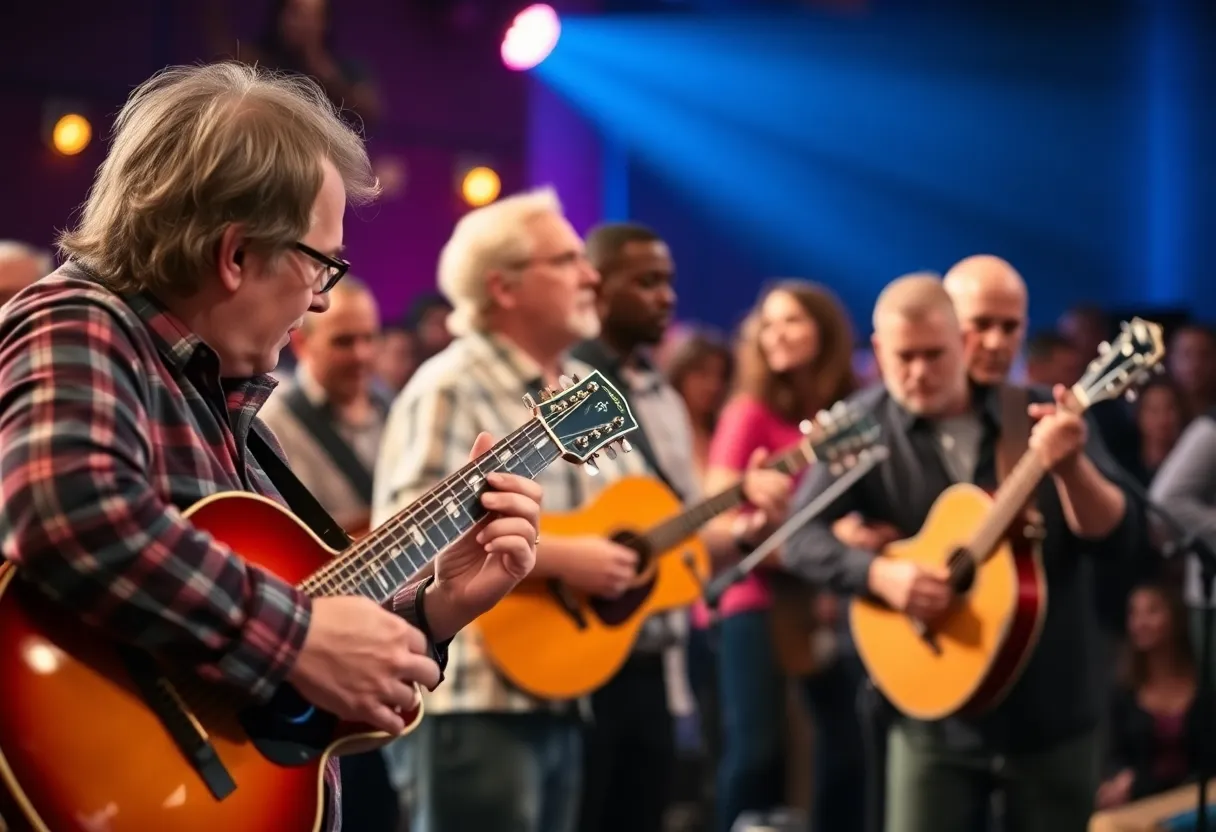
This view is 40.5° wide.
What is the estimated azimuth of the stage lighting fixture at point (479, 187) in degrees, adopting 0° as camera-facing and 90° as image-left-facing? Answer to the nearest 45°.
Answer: approximately 0°

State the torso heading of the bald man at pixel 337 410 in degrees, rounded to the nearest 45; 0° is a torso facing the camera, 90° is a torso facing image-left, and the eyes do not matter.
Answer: approximately 315°

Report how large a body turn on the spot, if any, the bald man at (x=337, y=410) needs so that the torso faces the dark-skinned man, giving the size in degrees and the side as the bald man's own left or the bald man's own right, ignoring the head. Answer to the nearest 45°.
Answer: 0° — they already face them

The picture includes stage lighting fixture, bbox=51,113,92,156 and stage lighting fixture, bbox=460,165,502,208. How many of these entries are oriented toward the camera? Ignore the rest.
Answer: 2

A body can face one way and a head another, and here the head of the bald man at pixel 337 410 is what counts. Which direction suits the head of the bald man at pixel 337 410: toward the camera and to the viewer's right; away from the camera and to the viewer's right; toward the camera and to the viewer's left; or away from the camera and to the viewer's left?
toward the camera and to the viewer's right

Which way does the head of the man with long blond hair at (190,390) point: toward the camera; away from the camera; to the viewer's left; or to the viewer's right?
to the viewer's right

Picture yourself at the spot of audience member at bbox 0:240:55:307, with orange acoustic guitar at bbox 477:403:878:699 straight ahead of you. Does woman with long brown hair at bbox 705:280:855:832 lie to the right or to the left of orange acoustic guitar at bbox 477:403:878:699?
left
